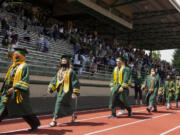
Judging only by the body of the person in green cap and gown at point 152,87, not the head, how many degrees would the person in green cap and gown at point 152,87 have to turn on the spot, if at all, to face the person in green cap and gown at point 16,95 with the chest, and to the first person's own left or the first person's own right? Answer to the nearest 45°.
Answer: approximately 45° to the first person's own right

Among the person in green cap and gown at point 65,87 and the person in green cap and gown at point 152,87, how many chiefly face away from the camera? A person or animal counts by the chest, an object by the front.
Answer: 0

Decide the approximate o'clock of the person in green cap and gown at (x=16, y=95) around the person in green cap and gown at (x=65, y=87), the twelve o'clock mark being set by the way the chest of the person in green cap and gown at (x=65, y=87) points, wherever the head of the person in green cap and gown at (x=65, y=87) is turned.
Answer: the person in green cap and gown at (x=16, y=95) is roughly at 12 o'clock from the person in green cap and gown at (x=65, y=87).

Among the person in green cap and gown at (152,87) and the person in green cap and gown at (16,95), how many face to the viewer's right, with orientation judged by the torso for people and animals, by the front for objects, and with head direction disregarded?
0

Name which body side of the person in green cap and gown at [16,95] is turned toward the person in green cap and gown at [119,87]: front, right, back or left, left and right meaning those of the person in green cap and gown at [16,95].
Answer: back

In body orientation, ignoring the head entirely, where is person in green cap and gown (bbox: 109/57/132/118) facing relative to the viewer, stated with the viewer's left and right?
facing the viewer and to the left of the viewer

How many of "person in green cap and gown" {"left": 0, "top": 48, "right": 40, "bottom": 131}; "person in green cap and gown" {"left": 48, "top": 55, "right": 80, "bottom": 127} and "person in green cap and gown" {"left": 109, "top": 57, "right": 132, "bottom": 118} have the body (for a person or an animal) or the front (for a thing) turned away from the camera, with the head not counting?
0

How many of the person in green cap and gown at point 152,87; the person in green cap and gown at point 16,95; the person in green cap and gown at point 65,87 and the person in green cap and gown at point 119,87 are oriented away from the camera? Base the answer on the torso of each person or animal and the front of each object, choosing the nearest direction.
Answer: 0

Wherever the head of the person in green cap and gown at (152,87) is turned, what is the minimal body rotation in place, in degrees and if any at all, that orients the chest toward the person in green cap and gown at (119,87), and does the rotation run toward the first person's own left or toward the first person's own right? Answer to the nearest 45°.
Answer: approximately 45° to the first person's own right

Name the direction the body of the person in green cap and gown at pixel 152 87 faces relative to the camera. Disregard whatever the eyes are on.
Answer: toward the camera
